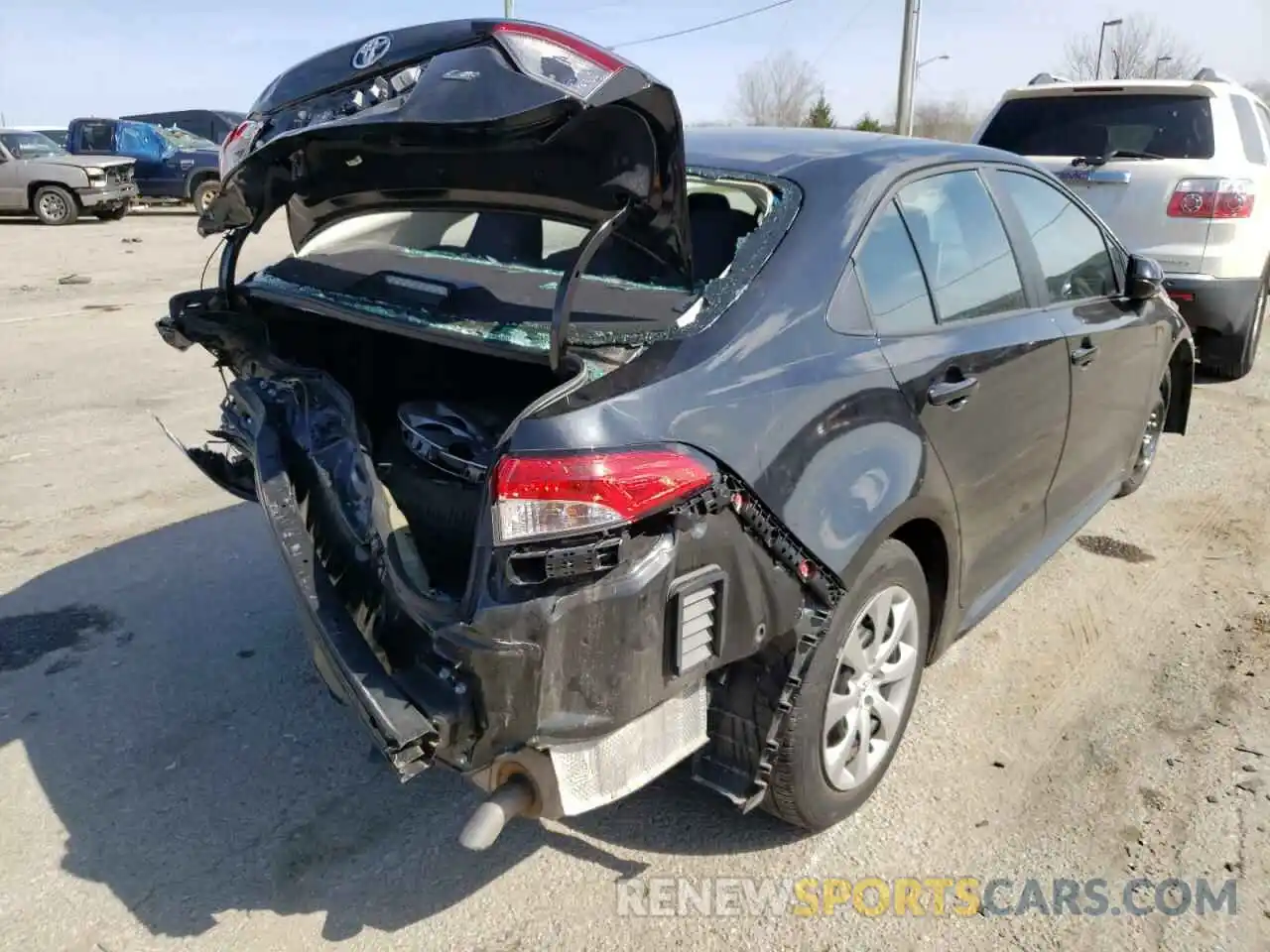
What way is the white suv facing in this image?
away from the camera

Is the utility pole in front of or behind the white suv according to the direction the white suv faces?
in front

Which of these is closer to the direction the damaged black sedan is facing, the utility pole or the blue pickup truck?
the utility pole

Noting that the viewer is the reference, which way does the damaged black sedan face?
facing away from the viewer and to the right of the viewer

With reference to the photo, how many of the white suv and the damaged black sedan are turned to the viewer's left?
0

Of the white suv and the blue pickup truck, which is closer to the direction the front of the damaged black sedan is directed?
the white suv

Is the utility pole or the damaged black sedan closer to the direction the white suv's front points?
the utility pole

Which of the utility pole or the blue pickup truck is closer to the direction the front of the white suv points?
the utility pole

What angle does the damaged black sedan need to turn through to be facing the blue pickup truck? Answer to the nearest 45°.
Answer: approximately 90° to its left

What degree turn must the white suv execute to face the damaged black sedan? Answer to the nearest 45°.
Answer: approximately 180°

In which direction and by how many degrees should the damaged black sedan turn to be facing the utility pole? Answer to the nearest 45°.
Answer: approximately 45° to its left
